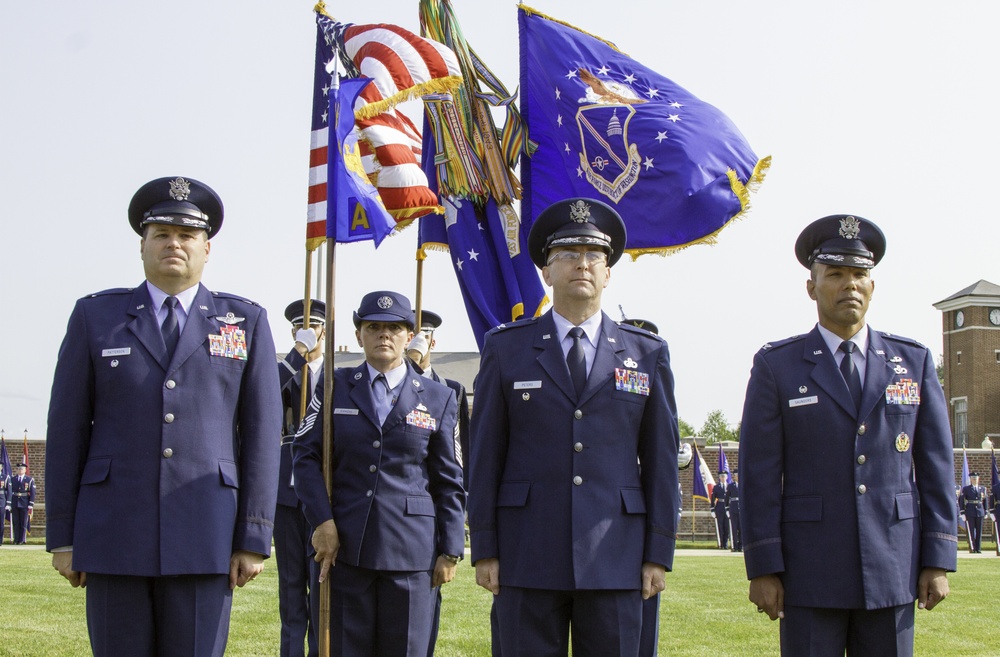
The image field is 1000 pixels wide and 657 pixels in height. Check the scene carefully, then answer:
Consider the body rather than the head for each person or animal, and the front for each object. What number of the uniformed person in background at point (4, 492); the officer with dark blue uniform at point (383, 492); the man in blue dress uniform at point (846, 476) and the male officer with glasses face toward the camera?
4

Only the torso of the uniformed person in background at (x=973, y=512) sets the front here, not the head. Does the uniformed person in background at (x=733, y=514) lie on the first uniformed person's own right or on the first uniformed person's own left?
on the first uniformed person's own right

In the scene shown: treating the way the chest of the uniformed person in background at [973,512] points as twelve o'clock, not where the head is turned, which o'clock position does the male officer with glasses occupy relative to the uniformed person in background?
The male officer with glasses is roughly at 12 o'clock from the uniformed person in background.

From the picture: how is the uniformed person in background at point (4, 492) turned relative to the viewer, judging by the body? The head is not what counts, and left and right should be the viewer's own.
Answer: facing the viewer

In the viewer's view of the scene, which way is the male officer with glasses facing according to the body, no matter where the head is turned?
toward the camera

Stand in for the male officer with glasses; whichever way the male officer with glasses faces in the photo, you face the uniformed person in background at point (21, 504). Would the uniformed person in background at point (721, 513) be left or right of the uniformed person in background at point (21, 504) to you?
right

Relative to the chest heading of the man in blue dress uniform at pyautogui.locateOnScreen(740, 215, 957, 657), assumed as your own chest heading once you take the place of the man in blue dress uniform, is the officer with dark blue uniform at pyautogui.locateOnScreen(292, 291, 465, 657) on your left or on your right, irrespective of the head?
on your right

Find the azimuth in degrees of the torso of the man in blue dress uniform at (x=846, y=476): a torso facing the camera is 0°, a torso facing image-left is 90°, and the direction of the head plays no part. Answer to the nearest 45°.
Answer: approximately 0°

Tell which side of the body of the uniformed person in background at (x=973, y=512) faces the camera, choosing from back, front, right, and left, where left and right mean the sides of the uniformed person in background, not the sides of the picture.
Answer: front

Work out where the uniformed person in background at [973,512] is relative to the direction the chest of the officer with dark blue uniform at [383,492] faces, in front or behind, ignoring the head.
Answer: behind

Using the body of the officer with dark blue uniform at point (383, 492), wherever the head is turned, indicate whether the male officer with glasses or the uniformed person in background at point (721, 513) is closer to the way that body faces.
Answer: the male officer with glasses

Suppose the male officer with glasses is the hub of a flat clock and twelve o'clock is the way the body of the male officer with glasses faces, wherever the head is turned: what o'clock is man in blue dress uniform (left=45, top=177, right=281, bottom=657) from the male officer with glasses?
The man in blue dress uniform is roughly at 3 o'clock from the male officer with glasses.

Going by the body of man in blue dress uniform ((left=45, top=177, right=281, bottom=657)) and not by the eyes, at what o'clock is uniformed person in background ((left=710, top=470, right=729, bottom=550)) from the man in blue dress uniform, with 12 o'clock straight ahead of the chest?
The uniformed person in background is roughly at 7 o'clock from the man in blue dress uniform.

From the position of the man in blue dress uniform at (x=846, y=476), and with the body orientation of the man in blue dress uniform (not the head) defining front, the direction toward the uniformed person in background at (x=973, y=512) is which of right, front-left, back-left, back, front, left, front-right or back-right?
back
